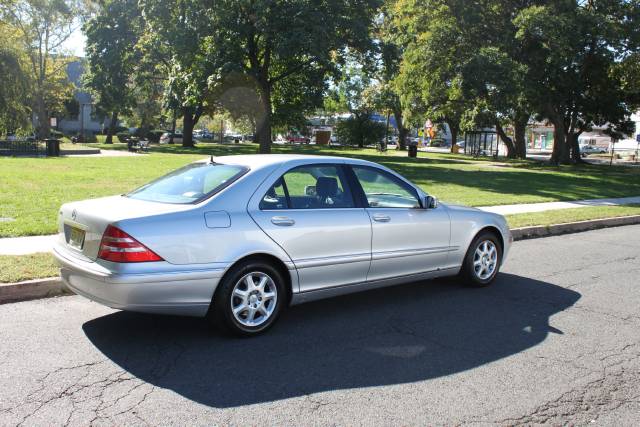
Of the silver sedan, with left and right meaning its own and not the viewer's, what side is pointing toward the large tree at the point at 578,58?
front

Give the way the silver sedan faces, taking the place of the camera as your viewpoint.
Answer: facing away from the viewer and to the right of the viewer

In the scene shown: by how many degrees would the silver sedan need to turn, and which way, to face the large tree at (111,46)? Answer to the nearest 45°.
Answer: approximately 45° to its left

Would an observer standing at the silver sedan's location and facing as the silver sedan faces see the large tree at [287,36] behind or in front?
in front

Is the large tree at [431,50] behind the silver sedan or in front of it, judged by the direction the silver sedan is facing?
in front

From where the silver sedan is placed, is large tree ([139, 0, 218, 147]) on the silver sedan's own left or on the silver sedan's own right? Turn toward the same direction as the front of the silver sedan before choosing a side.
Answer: on the silver sedan's own left

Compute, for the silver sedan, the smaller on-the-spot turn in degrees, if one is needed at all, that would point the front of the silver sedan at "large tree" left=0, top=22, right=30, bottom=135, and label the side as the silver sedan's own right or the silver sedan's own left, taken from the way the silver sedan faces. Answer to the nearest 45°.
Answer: approximately 90° to the silver sedan's own left
